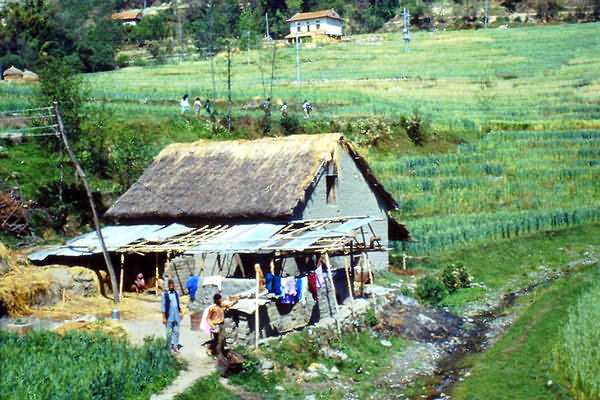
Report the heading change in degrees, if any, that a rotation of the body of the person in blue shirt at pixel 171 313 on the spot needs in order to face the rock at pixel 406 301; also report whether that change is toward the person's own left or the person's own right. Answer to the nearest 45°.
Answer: approximately 135° to the person's own left

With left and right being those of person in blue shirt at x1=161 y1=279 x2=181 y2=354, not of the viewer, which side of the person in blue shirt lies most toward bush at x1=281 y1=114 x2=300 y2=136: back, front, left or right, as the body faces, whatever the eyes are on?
back

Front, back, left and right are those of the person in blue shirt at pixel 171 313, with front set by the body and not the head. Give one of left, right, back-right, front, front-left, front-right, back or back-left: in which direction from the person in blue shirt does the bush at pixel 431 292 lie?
back-left

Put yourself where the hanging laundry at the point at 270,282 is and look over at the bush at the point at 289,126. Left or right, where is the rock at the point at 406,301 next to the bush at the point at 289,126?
right

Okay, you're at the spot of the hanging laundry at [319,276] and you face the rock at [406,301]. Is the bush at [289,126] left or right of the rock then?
left

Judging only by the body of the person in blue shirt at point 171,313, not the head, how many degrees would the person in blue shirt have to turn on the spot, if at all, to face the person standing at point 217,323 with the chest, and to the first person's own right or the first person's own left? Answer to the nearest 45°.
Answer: approximately 45° to the first person's own left

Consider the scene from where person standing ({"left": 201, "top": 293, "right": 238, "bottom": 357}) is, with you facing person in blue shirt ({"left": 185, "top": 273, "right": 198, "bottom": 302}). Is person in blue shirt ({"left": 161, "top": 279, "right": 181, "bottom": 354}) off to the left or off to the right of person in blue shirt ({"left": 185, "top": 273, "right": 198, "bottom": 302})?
left

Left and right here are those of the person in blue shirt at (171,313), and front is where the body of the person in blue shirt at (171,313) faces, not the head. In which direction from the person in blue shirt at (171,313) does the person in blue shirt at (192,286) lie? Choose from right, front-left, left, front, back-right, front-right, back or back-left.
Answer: back

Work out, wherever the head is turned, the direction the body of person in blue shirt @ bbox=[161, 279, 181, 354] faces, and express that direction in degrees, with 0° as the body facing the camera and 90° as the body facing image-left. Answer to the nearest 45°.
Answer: approximately 0°

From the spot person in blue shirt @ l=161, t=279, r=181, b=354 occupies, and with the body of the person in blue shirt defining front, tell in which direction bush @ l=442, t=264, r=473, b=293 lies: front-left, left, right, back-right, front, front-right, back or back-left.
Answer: back-left

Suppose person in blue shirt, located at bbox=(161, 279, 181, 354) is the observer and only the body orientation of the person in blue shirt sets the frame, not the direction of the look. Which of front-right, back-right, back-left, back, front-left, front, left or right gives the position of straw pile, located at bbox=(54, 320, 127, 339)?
back-right

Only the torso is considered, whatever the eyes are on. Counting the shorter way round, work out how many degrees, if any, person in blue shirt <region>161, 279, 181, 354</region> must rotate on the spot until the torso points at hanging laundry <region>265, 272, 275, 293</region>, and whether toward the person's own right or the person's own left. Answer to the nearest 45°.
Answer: approximately 135° to the person's own left

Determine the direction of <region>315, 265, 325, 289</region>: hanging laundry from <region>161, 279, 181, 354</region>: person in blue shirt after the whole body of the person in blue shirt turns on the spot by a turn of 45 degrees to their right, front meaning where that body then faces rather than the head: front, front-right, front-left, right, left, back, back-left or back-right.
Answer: back

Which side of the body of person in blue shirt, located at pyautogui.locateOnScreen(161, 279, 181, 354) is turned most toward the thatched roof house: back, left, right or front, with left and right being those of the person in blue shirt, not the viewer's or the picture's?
back

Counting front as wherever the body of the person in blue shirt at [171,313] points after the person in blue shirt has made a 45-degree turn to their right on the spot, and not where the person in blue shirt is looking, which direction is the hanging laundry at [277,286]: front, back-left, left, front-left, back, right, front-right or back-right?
back
